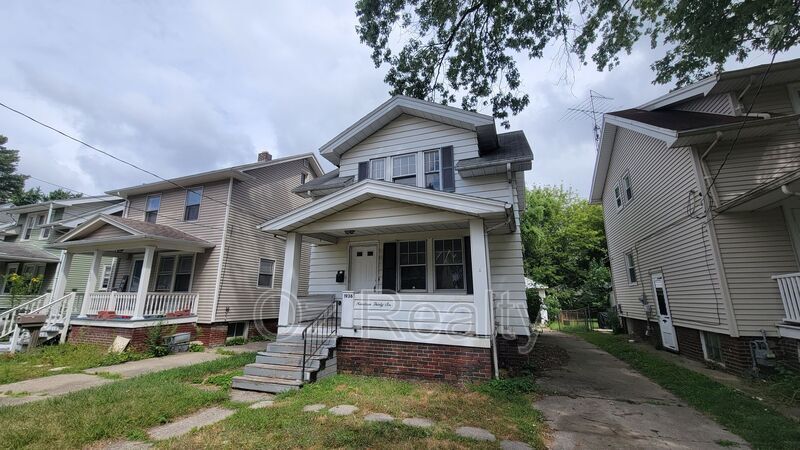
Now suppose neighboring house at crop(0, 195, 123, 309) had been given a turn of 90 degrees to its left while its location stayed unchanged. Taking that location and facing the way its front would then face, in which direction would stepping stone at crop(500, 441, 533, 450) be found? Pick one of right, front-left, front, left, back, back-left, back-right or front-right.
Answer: front-right

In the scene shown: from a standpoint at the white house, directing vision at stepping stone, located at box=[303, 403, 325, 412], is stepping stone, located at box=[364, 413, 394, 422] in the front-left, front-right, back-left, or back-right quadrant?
front-left

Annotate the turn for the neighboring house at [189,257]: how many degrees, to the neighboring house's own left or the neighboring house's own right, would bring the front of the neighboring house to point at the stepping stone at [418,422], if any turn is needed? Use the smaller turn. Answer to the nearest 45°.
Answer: approximately 45° to the neighboring house's own left

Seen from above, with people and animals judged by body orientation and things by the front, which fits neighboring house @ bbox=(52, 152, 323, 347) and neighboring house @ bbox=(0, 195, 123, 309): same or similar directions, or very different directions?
same or similar directions

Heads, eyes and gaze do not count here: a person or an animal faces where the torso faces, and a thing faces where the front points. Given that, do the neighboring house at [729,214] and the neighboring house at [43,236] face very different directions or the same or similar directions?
same or similar directions

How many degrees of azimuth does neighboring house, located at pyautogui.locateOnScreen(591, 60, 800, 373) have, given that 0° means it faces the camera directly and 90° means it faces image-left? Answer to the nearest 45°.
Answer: approximately 315°

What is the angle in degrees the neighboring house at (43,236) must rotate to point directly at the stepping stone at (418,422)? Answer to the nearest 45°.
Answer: approximately 45° to its left

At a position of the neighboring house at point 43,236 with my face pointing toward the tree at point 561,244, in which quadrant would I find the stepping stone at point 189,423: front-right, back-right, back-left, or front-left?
front-right

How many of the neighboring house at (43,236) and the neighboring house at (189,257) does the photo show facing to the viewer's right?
0

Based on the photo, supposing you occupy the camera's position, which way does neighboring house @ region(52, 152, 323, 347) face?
facing the viewer and to the left of the viewer

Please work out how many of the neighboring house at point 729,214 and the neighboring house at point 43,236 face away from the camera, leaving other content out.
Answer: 0

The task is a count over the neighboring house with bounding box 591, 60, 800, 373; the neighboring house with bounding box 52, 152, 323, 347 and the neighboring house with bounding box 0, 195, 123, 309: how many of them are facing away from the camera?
0

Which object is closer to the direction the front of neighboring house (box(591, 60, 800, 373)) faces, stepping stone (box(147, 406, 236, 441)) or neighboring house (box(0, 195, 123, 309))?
the stepping stone

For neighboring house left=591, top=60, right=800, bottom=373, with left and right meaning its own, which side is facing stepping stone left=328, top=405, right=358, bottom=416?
right

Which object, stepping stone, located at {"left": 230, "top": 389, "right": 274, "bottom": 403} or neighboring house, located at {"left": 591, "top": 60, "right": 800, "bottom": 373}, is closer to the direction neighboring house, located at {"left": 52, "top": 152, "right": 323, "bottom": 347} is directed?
the stepping stone

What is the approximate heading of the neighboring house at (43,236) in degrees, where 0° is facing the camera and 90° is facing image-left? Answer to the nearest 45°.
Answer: approximately 45°
